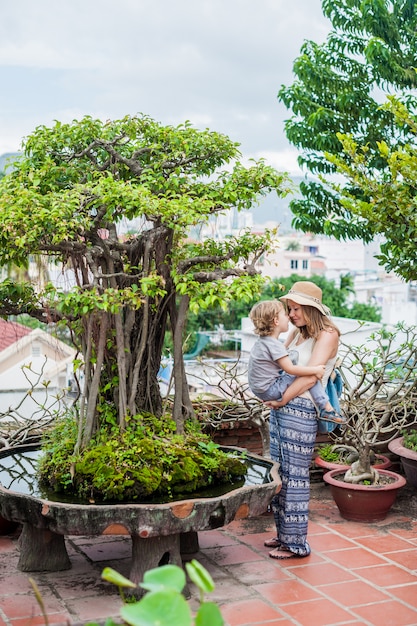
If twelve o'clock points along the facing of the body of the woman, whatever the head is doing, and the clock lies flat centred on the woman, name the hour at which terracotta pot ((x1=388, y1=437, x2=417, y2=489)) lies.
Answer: The terracotta pot is roughly at 4 o'clock from the woman.

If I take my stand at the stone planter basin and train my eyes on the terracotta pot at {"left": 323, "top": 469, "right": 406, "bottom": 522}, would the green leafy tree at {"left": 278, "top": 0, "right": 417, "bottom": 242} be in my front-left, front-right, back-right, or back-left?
front-left

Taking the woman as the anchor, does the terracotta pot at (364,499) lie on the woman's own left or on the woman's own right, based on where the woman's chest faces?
on the woman's own right

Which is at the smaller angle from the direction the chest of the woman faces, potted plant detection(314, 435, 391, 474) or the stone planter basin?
the stone planter basin

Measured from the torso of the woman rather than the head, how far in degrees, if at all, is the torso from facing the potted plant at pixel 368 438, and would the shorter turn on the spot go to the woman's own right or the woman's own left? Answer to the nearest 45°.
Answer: approximately 135° to the woman's own right

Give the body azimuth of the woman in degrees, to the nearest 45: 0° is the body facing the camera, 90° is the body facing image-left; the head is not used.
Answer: approximately 90°
